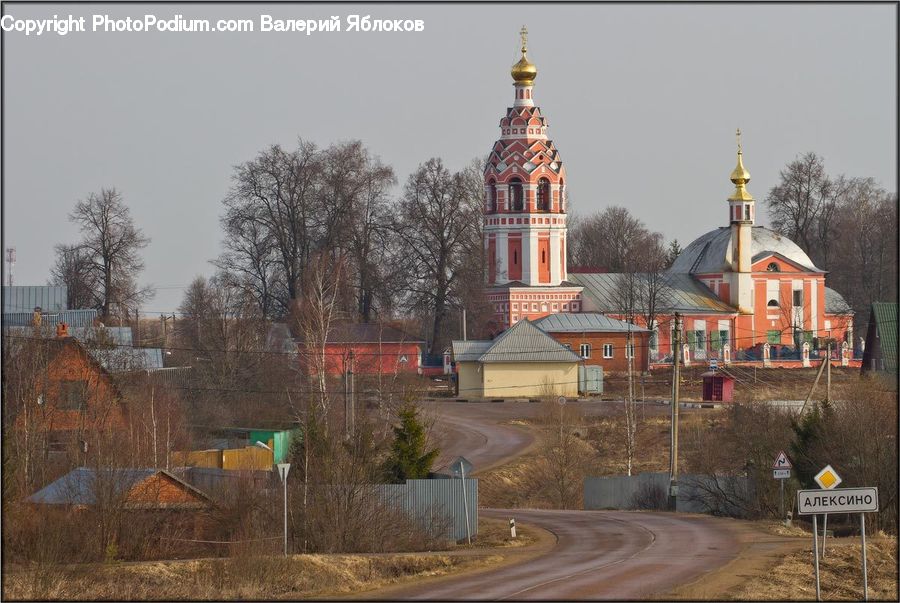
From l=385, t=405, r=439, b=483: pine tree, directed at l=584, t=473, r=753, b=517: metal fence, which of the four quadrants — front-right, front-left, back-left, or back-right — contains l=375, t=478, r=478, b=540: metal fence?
front-right

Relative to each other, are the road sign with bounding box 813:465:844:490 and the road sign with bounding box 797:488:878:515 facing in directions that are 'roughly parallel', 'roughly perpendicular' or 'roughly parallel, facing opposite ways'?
roughly parallel

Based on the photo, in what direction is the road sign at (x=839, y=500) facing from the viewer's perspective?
toward the camera

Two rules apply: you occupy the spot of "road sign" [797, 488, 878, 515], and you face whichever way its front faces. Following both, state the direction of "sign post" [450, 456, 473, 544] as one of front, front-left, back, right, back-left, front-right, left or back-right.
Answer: back-right

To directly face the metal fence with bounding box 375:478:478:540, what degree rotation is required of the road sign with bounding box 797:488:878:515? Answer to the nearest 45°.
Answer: approximately 135° to its right

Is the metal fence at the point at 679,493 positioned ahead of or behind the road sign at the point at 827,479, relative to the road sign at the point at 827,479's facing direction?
behind

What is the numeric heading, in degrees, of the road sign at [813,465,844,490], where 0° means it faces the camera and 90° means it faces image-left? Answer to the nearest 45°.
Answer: approximately 0°

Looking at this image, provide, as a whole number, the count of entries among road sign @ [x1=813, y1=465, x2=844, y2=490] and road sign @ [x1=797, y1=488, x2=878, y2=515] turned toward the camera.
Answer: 2
